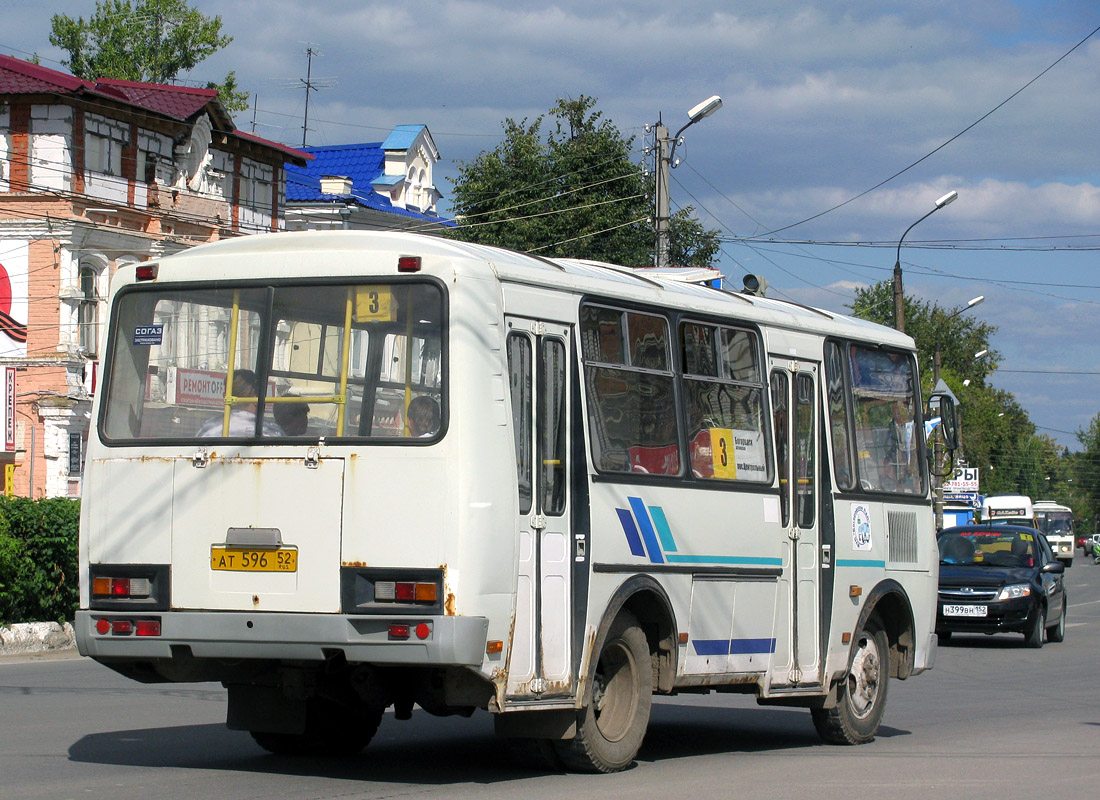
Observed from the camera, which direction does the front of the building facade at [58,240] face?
facing the viewer and to the right of the viewer

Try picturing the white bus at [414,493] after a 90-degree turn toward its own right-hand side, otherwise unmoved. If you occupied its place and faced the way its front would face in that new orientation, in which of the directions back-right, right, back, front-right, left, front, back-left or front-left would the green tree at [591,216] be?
back-left

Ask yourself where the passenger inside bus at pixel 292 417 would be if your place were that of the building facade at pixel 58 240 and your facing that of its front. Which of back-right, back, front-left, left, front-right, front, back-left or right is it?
front-right

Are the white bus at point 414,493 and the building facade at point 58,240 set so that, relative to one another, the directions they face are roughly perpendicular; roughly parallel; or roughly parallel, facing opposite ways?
roughly perpendicular

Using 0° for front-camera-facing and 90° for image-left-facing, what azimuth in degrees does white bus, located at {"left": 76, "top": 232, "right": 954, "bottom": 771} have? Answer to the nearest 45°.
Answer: approximately 225°

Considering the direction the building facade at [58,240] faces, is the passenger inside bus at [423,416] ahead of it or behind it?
ahead

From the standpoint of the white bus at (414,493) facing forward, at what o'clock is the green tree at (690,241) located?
The green tree is roughly at 11 o'clock from the white bus.

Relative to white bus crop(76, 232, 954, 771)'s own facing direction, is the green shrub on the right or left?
on its left

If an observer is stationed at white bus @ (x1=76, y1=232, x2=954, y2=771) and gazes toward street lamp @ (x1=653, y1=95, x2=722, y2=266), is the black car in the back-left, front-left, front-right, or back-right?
front-right

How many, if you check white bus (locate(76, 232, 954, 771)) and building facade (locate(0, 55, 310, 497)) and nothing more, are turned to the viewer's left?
0

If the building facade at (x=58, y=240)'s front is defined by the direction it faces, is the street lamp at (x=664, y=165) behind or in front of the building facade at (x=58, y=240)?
in front

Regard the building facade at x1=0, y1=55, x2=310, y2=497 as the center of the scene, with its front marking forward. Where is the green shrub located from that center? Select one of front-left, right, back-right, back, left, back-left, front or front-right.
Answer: front-right
